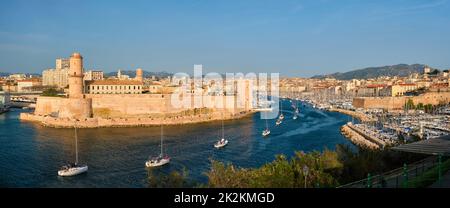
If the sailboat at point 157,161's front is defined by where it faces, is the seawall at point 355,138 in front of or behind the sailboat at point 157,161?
behind

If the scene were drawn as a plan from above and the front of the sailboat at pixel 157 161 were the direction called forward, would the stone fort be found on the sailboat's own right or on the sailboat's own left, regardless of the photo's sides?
on the sailboat's own right

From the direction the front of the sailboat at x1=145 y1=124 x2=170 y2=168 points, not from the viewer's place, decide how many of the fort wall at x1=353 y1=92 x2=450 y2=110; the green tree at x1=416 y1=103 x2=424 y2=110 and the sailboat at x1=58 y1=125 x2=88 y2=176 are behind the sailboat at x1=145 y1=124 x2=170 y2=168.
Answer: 2

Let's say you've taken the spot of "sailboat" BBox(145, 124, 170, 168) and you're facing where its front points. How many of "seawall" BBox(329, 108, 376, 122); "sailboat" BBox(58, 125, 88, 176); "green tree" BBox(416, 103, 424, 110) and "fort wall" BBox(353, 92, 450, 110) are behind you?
3

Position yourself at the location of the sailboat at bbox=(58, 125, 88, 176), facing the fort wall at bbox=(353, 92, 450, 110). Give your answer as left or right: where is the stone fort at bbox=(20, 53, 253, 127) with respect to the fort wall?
left
